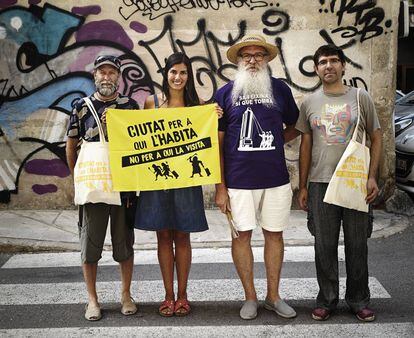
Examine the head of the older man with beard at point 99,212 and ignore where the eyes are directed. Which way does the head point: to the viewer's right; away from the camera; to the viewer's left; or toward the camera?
toward the camera

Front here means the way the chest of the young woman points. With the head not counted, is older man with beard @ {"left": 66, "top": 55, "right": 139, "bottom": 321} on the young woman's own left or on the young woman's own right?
on the young woman's own right

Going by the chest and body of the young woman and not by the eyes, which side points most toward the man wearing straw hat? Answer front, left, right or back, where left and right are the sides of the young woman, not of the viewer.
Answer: left

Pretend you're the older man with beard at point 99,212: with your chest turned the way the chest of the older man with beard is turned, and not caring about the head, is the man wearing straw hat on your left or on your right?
on your left

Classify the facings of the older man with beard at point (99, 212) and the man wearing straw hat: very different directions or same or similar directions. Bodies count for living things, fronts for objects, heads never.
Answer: same or similar directions

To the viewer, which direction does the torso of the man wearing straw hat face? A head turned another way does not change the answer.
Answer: toward the camera

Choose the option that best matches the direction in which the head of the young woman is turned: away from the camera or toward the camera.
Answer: toward the camera

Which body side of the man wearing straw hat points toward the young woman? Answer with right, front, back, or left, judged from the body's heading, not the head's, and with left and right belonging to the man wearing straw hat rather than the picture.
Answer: right

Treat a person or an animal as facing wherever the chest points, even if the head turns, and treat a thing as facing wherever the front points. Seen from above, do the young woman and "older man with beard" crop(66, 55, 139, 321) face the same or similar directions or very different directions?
same or similar directions

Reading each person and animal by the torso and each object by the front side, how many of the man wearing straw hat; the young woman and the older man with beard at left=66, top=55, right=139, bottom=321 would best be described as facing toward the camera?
3
